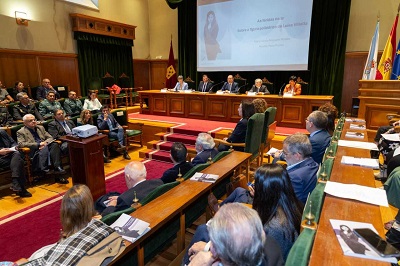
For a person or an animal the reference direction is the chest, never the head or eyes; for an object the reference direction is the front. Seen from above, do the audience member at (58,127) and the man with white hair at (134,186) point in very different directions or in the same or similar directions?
very different directions

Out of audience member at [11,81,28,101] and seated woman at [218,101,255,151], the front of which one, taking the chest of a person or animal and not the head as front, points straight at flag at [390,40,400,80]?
the audience member

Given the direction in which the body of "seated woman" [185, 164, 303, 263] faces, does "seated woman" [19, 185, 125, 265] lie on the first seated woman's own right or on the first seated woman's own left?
on the first seated woman's own left

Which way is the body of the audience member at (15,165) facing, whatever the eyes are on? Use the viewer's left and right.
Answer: facing to the right of the viewer

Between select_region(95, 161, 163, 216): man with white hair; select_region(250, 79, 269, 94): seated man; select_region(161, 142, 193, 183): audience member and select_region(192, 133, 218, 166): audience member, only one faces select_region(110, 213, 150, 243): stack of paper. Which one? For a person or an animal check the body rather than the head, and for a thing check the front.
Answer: the seated man

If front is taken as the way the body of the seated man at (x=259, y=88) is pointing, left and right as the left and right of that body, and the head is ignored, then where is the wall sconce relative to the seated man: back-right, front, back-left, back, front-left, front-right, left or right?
right

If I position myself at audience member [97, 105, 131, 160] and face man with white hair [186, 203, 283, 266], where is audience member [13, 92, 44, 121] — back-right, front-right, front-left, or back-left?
back-right

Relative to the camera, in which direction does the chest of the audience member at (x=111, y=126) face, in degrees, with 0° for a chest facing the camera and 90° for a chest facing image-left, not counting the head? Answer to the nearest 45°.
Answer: approximately 315°

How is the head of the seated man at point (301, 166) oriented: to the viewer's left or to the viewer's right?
to the viewer's left

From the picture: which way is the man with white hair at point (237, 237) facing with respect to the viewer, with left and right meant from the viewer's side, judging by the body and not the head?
facing away from the viewer and to the left of the viewer

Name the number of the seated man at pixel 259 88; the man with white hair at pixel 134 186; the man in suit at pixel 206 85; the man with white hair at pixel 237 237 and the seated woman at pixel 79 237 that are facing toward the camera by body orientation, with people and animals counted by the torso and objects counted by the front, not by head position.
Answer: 2

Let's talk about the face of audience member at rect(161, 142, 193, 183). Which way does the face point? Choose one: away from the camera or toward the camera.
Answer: away from the camera

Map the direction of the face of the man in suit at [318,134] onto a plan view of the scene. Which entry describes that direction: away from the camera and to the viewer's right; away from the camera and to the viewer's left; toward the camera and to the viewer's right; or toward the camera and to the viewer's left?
away from the camera and to the viewer's left

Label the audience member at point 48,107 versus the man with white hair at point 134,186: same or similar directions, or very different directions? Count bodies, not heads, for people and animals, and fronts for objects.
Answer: very different directions
